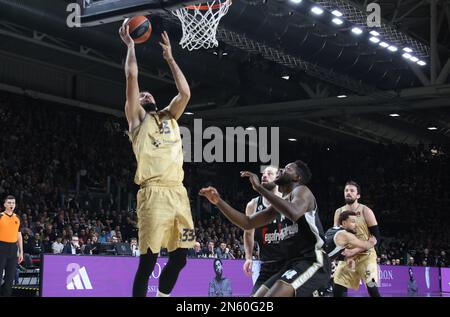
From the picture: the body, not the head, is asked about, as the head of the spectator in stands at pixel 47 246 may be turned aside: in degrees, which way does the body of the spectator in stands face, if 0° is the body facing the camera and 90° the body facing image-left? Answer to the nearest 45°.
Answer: approximately 0°

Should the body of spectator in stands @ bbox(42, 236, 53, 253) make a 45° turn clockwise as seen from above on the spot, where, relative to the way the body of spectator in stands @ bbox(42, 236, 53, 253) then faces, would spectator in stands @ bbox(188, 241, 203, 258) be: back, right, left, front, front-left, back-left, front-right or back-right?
back-left

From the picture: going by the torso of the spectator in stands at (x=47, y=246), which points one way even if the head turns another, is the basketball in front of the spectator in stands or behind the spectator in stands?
in front

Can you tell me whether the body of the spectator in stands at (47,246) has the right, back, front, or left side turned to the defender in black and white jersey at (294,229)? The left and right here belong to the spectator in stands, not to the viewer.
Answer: front
